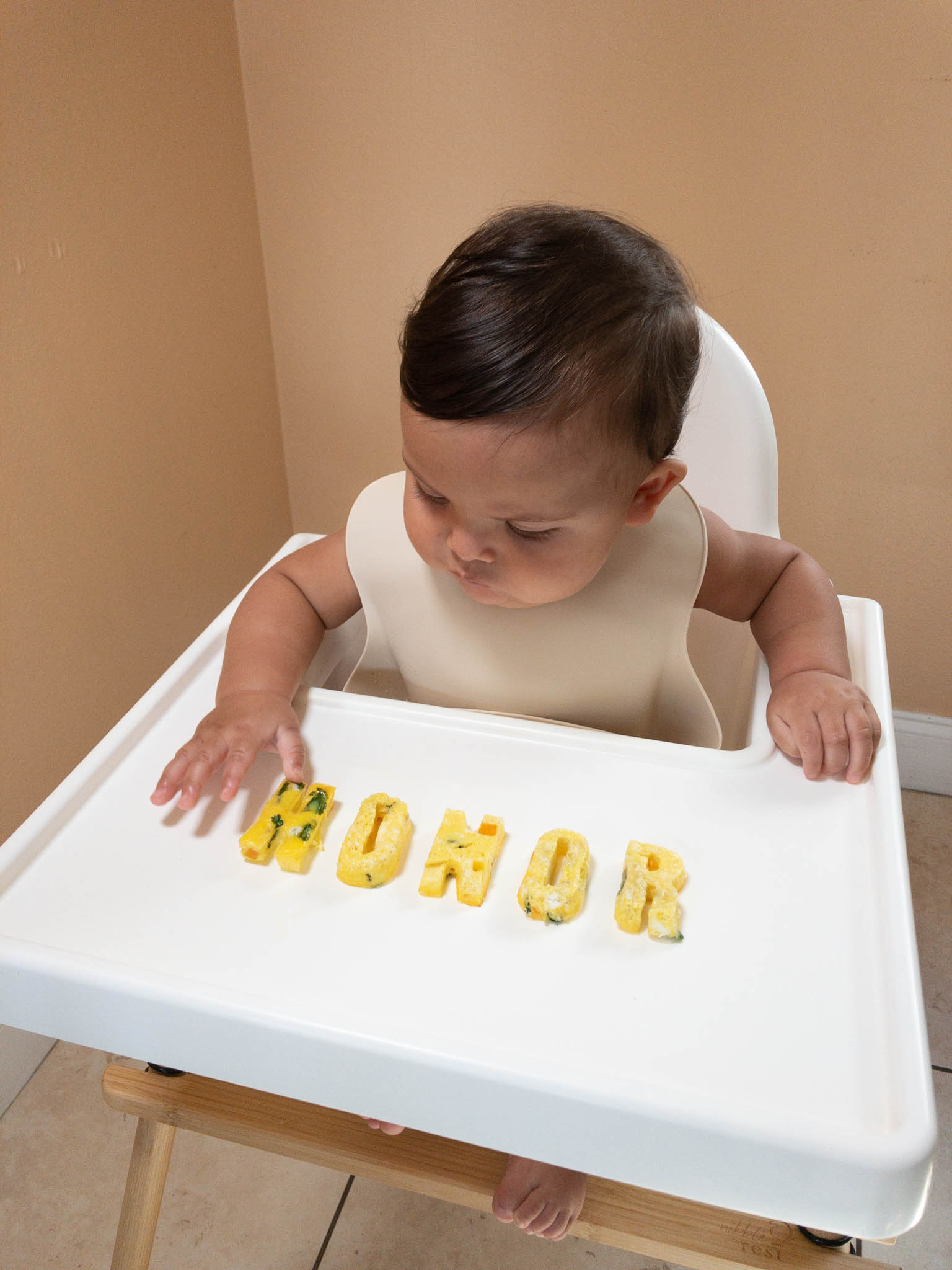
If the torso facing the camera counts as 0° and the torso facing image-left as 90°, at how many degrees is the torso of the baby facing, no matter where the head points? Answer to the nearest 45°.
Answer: approximately 0°

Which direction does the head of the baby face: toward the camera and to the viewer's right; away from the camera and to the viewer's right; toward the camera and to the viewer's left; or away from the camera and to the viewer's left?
toward the camera and to the viewer's left

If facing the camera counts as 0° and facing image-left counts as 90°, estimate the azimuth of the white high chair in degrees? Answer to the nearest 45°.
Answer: approximately 0°
